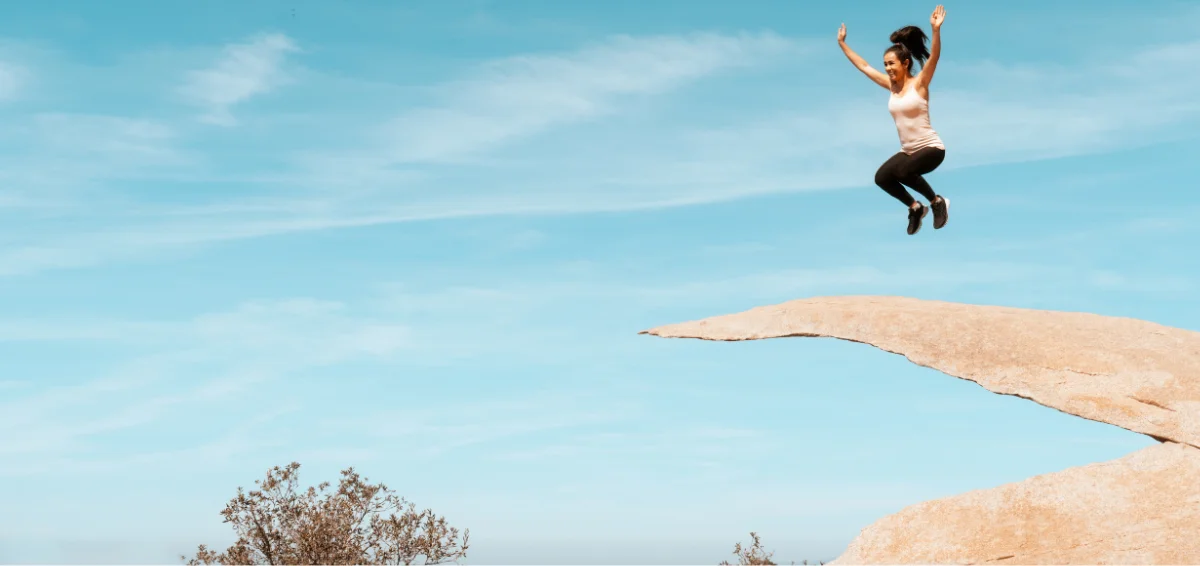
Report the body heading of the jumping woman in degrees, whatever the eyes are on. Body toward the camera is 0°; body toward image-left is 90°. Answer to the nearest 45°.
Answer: approximately 45°

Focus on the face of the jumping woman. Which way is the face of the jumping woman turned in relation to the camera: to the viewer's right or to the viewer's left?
to the viewer's left
